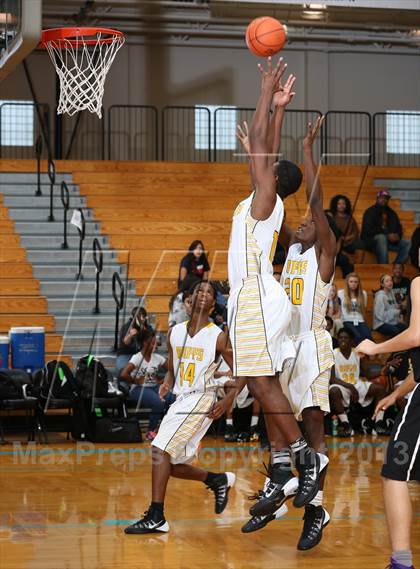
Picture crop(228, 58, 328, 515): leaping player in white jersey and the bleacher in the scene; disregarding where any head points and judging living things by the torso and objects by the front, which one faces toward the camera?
the bleacher

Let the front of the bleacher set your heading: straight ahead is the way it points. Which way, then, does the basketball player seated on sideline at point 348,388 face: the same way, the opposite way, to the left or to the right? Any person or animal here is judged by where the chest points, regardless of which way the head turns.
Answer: the same way

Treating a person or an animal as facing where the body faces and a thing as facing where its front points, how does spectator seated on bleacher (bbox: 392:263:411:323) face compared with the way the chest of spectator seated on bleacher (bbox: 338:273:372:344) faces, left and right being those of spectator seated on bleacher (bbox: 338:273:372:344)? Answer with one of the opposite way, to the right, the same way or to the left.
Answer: the same way

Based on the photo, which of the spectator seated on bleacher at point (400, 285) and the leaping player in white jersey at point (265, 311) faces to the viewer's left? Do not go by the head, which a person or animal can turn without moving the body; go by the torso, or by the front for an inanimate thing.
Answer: the leaping player in white jersey

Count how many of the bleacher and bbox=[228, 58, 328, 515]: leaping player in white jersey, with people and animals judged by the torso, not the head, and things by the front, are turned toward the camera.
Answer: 1

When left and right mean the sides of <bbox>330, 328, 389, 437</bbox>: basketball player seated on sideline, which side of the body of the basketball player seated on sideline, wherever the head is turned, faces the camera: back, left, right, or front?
front

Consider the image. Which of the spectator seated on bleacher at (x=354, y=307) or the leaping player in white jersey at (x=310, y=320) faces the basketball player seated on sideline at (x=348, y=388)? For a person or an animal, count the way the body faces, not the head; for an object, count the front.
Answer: the spectator seated on bleacher at (x=354, y=307)

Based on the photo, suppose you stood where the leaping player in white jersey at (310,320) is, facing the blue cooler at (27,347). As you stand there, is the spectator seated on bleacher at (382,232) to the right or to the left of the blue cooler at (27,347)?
right

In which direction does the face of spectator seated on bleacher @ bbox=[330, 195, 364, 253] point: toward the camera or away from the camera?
toward the camera

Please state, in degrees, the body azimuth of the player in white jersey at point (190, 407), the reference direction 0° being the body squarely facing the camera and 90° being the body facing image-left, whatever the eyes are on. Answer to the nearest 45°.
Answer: approximately 45°

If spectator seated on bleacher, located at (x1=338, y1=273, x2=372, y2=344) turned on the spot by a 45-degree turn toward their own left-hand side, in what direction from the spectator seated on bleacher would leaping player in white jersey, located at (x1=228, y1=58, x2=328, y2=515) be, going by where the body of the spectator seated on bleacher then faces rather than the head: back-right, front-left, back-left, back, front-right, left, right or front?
front-right

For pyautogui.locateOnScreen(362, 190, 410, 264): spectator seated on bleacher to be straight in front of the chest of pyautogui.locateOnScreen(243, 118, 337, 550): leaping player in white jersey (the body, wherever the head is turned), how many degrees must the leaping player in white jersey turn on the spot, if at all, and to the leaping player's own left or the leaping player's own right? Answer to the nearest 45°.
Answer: approximately 135° to the leaping player's own right

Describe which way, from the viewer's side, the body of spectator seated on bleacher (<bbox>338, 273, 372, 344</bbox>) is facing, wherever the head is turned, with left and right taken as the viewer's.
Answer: facing the viewer

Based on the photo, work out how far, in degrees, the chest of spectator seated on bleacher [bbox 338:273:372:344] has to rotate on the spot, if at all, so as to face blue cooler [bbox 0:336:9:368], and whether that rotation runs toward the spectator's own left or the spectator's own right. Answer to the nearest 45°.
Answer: approximately 45° to the spectator's own right
